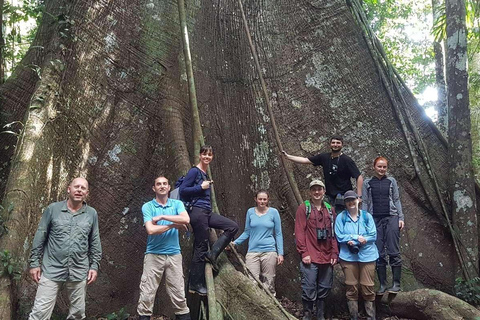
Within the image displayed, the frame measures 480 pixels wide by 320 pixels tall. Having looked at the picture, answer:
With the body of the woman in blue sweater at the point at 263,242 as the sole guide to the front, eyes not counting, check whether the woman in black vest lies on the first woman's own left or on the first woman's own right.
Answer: on the first woman's own left

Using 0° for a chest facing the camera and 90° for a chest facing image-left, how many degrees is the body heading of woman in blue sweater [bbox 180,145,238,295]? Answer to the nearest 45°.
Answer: approximately 315°

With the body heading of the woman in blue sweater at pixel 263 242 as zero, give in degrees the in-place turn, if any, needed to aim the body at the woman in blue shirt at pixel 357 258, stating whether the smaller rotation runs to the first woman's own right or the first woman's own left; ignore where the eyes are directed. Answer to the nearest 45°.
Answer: approximately 90° to the first woman's own left

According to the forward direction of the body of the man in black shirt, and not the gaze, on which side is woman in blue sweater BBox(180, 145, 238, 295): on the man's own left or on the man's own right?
on the man's own right

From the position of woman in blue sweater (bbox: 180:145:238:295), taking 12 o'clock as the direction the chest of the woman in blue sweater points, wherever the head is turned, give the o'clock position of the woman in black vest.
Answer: The woman in black vest is roughly at 10 o'clock from the woman in blue sweater.

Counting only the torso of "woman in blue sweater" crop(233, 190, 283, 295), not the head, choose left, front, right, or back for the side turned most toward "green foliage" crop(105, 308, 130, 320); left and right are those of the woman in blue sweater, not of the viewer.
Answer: right
